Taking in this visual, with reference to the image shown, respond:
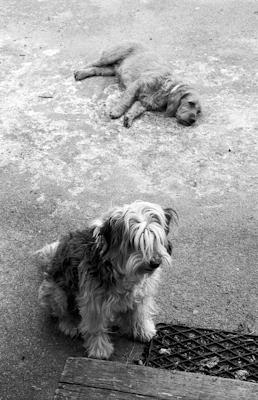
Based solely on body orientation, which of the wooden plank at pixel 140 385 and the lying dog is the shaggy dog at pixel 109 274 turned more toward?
the wooden plank

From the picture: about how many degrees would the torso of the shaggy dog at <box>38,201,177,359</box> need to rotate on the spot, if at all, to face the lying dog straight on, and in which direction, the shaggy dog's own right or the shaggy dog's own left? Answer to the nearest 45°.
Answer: approximately 135° to the shaggy dog's own left

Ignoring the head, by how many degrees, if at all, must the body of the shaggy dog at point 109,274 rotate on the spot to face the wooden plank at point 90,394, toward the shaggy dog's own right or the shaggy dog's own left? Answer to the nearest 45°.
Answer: approximately 45° to the shaggy dog's own right

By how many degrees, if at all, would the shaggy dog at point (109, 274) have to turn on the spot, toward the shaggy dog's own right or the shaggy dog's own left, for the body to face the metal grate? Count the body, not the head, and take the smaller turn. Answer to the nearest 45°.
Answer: approximately 45° to the shaggy dog's own left

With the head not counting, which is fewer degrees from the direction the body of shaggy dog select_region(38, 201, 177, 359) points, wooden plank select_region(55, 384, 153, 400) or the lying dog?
the wooden plank

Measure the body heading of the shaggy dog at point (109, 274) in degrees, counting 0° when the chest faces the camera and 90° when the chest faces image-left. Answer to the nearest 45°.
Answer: approximately 315°
